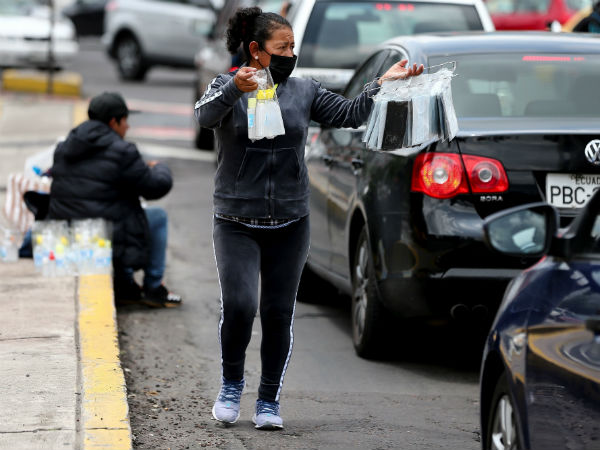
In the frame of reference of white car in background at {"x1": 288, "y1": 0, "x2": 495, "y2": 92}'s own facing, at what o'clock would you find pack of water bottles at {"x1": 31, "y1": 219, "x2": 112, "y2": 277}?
The pack of water bottles is roughly at 7 o'clock from the white car in background.

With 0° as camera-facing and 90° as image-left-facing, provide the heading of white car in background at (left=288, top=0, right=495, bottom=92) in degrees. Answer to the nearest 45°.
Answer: approximately 180°

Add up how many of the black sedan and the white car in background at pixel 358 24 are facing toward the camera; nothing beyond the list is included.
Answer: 0

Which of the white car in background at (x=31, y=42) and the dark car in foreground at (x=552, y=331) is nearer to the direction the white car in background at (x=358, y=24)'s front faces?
the white car in background

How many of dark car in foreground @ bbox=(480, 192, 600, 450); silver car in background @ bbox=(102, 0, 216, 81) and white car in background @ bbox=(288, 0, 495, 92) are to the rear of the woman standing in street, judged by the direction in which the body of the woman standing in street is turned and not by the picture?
2

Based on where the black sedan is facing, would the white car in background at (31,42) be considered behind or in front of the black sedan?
in front

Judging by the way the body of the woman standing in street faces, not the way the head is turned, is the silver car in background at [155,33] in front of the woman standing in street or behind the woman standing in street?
behind

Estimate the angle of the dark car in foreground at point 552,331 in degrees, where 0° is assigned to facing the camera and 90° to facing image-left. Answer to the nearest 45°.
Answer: approximately 135°
